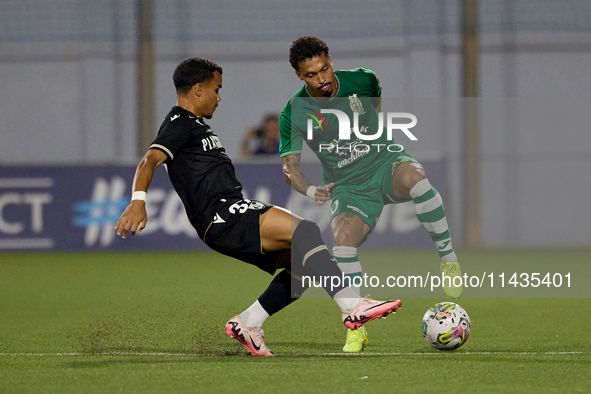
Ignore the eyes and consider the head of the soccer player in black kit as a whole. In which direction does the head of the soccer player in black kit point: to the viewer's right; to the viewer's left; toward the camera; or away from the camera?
to the viewer's right

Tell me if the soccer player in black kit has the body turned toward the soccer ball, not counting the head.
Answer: yes

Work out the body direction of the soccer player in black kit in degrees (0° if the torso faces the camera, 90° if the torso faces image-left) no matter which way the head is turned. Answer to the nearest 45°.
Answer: approximately 270°

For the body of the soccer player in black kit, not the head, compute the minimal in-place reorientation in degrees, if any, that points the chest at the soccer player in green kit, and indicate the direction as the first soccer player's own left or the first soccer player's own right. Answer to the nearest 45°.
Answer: approximately 45° to the first soccer player's own left
